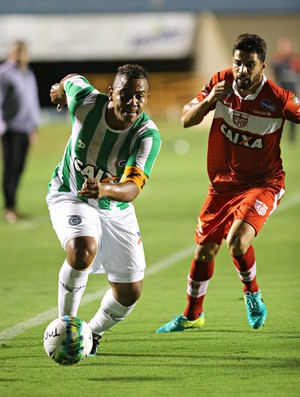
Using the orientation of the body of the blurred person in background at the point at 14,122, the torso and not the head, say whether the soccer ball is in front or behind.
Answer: in front

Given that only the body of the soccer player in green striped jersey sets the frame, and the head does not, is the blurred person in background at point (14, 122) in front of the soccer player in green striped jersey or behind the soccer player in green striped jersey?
behind

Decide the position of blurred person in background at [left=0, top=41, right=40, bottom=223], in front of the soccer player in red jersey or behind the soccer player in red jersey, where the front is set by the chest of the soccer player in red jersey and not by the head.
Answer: behind

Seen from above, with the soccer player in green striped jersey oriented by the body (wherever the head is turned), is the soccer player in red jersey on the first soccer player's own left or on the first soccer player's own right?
on the first soccer player's own left

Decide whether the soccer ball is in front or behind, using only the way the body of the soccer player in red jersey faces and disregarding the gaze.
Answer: in front

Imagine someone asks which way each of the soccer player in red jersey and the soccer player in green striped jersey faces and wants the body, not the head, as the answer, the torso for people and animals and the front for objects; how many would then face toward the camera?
2

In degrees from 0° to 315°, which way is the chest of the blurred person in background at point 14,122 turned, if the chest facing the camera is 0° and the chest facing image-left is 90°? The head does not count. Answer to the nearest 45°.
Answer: approximately 315°

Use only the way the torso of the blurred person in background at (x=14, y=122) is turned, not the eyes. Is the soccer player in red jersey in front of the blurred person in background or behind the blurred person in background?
in front

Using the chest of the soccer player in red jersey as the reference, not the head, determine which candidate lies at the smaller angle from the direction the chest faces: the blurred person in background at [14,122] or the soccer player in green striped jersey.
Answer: the soccer player in green striped jersey
